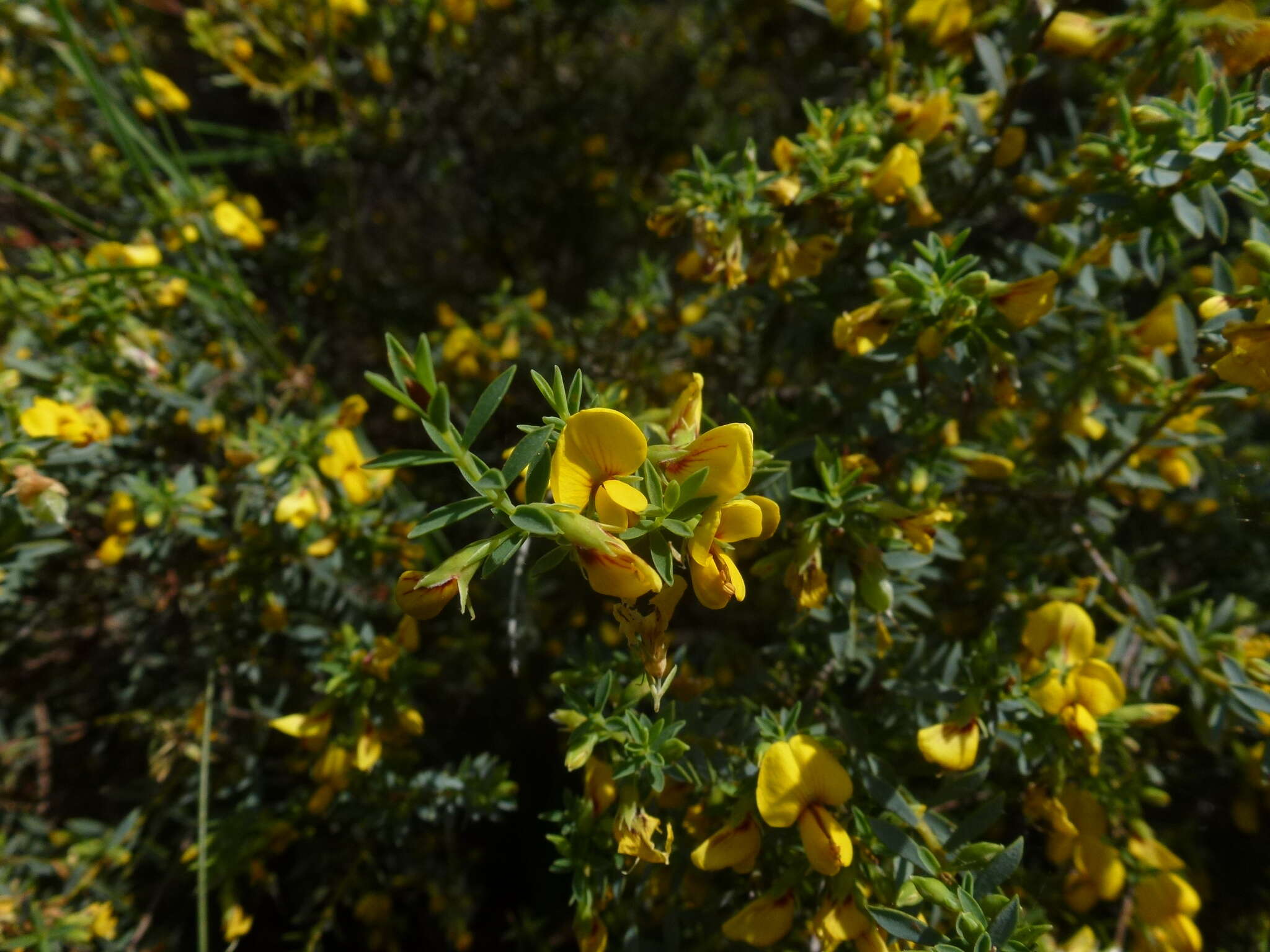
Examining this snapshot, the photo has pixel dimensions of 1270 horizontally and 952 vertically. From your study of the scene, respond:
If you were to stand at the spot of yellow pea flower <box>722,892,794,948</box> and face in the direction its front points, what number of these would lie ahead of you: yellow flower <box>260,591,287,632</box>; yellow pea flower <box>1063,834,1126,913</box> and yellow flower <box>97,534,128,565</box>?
2

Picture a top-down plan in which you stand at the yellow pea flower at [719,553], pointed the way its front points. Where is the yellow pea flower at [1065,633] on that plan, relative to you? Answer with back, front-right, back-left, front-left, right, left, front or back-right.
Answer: left

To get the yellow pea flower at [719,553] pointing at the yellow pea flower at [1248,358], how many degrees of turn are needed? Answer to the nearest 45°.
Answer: approximately 90° to its left

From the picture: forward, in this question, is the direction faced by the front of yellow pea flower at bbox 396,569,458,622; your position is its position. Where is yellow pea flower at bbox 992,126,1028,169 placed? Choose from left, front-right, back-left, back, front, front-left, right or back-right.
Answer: back-right

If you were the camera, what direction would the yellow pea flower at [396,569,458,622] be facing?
facing to the left of the viewer

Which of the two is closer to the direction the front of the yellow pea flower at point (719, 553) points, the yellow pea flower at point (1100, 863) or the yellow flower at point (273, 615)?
the yellow pea flower

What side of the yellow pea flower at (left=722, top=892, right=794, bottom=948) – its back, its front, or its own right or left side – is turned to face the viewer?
left
